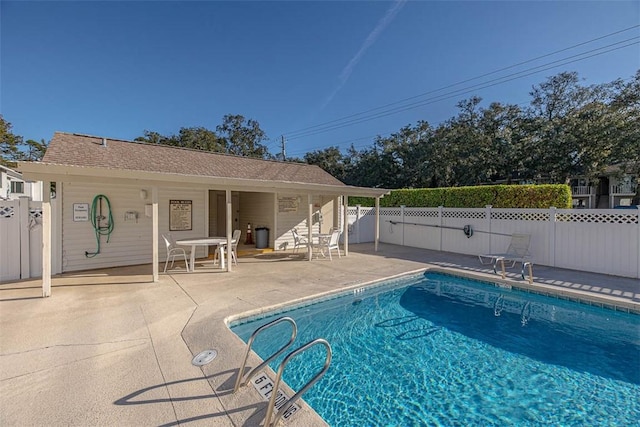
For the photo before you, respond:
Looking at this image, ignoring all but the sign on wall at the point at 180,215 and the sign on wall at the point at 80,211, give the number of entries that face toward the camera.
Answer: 2

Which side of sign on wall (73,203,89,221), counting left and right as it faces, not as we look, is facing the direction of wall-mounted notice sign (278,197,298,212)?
left

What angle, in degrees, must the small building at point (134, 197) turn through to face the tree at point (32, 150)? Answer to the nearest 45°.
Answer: approximately 180°

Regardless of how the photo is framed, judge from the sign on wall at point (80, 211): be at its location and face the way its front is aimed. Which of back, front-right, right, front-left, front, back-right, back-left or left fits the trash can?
left

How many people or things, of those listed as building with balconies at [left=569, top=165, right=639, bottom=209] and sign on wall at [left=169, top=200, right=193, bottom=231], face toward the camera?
2

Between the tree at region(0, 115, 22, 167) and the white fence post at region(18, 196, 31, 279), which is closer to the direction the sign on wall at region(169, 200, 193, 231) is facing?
the white fence post

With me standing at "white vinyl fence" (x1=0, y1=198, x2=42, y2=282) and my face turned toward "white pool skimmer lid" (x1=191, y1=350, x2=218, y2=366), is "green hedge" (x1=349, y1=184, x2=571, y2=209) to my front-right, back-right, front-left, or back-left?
front-left

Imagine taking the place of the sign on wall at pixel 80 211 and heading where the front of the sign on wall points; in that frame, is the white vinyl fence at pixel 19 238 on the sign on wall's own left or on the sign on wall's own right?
on the sign on wall's own right

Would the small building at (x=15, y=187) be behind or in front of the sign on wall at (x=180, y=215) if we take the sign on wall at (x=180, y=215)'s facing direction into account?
behind

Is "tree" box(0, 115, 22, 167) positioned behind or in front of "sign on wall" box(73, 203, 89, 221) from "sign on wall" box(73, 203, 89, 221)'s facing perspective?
behind

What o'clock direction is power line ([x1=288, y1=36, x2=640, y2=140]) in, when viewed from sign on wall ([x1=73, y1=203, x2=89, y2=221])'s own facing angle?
The power line is roughly at 9 o'clock from the sign on wall.

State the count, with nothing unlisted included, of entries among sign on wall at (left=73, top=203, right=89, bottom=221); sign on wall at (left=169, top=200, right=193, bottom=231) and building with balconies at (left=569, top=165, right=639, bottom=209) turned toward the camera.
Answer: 3

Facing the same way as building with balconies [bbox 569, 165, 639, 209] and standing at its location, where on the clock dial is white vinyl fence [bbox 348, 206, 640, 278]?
The white vinyl fence is roughly at 12 o'clock from the building with balconies.

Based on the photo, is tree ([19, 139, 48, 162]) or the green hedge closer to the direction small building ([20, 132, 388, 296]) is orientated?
the green hedge

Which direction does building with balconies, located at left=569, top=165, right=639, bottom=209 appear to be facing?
toward the camera
